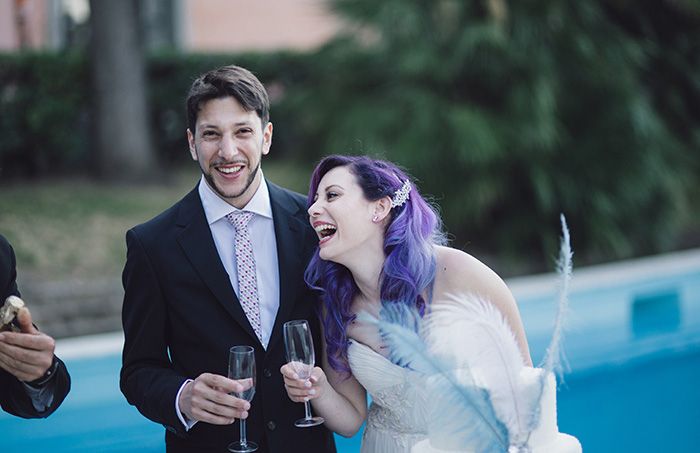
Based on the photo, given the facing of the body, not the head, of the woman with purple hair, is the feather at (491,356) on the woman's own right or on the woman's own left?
on the woman's own left

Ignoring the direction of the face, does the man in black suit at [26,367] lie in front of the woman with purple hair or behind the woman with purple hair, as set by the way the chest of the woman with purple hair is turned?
in front

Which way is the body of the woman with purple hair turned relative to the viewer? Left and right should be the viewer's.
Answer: facing the viewer and to the left of the viewer

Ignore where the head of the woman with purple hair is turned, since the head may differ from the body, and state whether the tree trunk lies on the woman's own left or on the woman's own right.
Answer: on the woman's own right

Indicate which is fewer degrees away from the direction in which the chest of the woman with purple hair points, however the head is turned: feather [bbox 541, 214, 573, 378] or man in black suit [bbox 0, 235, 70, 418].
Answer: the man in black suit

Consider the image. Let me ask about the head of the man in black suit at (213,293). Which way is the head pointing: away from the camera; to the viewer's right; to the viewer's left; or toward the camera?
toward the camera

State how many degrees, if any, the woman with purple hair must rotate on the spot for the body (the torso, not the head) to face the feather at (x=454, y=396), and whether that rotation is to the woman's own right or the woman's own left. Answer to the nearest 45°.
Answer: approximately 45° to the woman's own left
